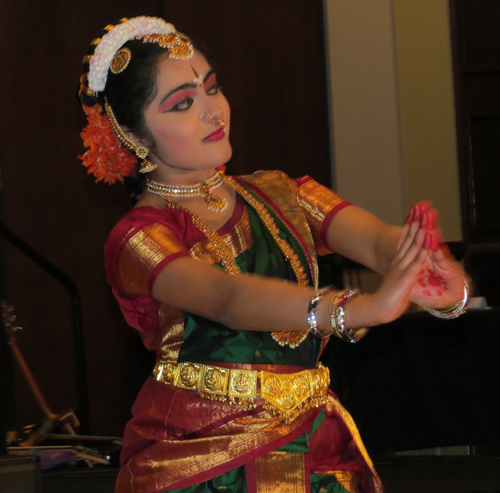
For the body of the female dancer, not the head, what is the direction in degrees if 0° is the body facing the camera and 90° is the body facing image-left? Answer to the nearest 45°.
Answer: approximately 315°

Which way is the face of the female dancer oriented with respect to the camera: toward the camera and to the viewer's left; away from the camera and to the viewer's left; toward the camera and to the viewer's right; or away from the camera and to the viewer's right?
toward the camera and to the viewer's right
